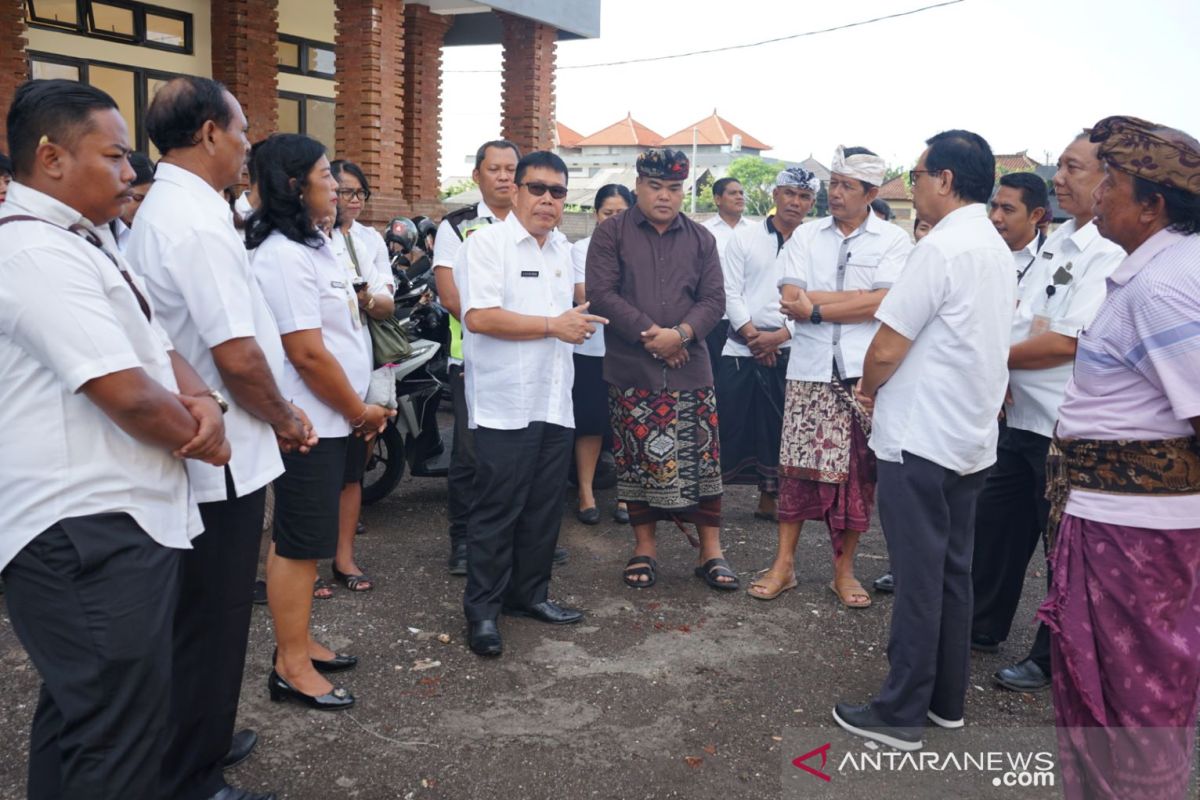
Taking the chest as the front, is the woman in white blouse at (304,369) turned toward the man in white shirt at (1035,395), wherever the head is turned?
yes

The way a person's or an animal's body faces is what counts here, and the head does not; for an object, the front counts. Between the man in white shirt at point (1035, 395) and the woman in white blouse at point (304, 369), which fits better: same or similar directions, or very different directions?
very different directions

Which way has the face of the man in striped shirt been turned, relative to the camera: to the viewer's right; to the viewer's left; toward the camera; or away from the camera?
to the viewer's left

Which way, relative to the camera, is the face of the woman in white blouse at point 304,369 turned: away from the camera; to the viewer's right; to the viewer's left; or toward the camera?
to the viewer's right

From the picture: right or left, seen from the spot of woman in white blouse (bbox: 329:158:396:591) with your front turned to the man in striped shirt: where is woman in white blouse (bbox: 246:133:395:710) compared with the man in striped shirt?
right

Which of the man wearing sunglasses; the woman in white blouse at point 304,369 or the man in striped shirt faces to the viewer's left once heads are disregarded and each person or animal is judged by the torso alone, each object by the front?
the man in striped shirt

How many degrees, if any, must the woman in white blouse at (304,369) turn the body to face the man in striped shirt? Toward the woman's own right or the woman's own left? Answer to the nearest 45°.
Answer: approximately 45° to the woman's own right

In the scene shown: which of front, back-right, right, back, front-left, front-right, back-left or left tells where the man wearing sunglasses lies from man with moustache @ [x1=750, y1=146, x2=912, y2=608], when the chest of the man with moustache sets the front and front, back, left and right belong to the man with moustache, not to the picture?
front-right

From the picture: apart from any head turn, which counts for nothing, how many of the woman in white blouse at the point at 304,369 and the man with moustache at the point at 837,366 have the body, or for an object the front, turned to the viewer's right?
1

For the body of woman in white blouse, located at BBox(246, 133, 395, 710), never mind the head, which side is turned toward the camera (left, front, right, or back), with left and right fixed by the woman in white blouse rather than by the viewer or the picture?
right

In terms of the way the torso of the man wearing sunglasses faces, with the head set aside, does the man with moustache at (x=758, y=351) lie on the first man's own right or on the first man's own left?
on the first man's own left

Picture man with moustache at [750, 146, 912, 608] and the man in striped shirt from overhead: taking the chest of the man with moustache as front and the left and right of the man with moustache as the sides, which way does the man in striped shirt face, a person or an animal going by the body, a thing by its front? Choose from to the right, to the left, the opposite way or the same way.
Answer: to the right

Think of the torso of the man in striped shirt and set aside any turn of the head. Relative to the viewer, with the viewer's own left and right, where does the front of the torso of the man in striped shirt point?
facing to the left of the viewer
